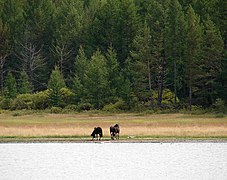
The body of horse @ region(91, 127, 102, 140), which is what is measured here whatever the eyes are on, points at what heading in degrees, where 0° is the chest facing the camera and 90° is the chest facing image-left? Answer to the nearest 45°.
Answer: approximately 45°
